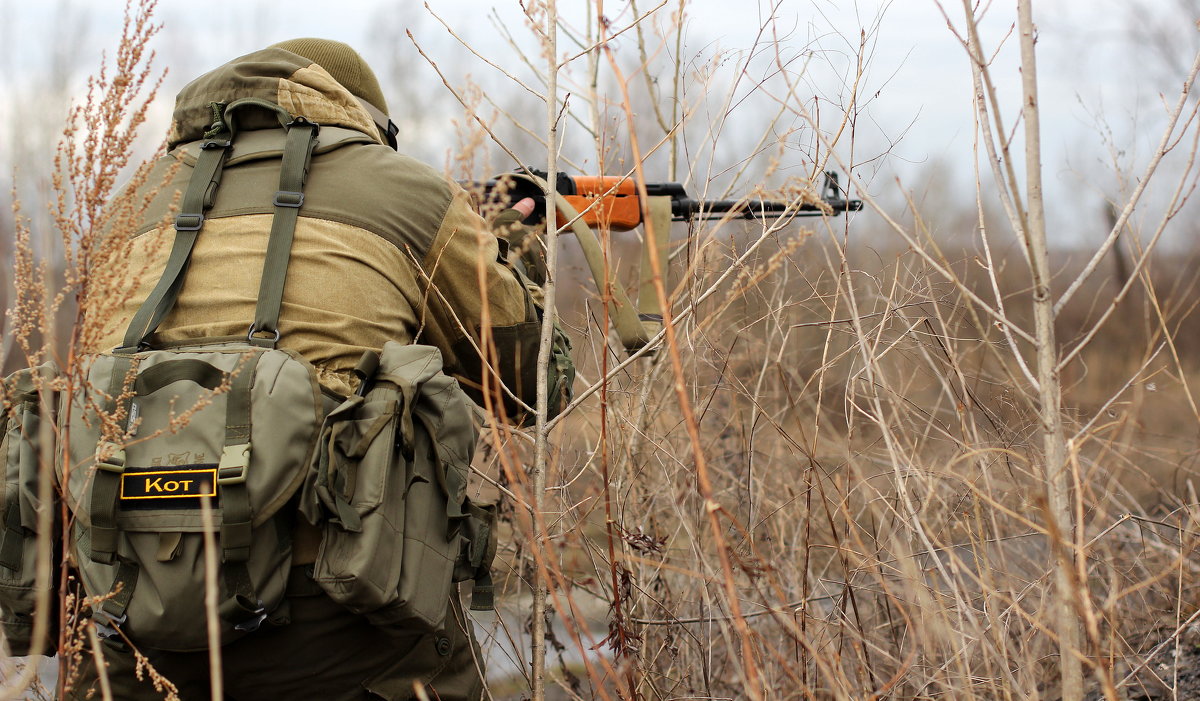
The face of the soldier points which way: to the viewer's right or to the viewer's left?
to the viewer's right

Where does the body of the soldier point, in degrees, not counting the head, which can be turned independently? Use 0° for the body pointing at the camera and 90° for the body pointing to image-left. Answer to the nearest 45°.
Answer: approximately 225°

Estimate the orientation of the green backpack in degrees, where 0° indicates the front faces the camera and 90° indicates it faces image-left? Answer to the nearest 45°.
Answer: approximately 0°
